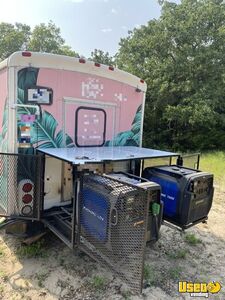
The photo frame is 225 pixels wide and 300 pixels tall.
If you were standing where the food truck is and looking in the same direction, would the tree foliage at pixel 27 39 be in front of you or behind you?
in front

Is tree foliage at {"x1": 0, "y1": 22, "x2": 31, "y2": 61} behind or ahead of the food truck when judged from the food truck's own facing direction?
ahead

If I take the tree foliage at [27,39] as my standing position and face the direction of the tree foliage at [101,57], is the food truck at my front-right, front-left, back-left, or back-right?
front-right

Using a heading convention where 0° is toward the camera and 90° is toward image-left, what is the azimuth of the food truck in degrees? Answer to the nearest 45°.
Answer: approximately 135°

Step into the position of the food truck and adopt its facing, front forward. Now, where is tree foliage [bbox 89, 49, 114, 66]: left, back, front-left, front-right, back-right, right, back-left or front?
front-right

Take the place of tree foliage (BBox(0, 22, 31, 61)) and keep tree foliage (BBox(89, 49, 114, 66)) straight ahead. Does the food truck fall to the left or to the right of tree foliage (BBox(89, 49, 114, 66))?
right
